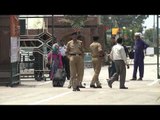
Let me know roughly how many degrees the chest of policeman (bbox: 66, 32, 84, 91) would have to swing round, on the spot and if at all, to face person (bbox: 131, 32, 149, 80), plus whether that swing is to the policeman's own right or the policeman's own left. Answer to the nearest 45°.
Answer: approximately 135° to the policeman's own left

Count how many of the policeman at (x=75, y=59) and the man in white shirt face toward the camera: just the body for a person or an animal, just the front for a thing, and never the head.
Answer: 1

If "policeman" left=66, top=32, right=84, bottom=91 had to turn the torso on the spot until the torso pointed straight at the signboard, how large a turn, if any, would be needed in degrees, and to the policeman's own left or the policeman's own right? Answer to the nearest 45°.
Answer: approximately 135° to the policeman's own right

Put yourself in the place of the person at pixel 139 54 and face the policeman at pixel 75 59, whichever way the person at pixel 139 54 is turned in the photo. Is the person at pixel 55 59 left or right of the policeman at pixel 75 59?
right

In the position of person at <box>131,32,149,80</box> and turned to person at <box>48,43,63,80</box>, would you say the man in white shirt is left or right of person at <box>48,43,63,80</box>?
left

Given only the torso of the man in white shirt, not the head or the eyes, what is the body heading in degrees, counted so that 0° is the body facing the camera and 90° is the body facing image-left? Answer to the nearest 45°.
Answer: approximately 225°
